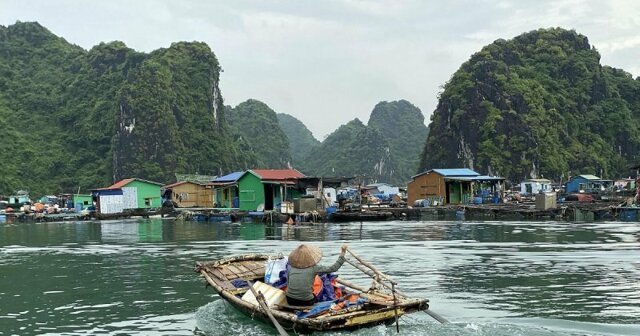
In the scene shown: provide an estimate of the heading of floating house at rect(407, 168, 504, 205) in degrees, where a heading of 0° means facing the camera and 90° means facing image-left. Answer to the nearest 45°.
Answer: approximately 315°

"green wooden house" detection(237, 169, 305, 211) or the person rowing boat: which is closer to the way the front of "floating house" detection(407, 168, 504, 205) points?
the person rowing boat

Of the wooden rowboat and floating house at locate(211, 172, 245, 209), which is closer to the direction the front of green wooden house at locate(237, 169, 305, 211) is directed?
the wooden rowboat

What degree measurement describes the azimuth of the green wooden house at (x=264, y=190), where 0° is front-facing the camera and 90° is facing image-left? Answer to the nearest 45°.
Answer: approximately 315°

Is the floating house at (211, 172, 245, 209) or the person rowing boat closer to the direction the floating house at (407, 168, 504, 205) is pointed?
the person rowing boat
